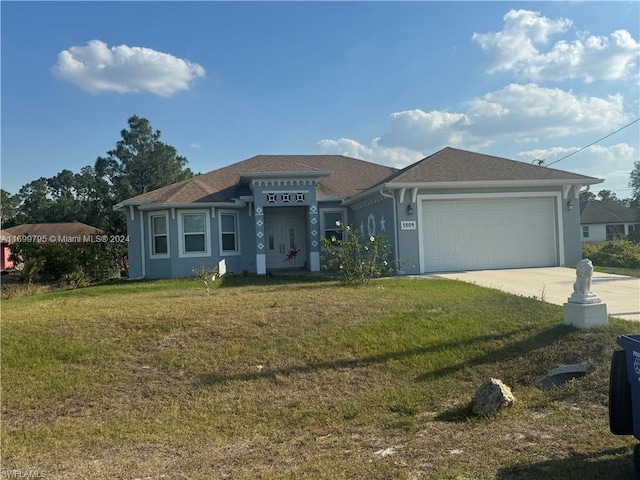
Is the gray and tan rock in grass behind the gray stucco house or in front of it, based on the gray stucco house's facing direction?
in front

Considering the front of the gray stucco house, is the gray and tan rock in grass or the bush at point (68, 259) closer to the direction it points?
the gray and tan rock in grass

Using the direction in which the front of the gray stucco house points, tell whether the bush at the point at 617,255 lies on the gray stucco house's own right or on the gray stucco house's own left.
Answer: on the gray stucco house's own left

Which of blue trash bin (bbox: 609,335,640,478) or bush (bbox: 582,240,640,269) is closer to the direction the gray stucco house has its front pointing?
the blue trash bin

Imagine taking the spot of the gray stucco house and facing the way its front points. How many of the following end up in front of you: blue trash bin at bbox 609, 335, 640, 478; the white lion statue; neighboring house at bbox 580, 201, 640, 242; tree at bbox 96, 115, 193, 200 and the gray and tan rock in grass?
3

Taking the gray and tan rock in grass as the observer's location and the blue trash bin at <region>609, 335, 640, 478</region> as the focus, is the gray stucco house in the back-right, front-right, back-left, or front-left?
back-left

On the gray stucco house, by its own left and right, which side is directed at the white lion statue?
front

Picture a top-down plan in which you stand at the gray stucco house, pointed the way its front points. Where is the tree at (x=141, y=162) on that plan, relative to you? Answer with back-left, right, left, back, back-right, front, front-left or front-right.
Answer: back-right

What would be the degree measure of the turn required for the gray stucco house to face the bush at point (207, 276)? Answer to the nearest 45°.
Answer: approximately 45° to its right

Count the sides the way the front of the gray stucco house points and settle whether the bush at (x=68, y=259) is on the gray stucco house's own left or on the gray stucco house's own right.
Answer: on the gray stucco house's own right

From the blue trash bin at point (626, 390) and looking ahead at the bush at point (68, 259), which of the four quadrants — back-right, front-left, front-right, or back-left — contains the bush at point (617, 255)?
front-right

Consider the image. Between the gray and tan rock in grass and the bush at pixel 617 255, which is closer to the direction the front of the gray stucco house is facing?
the gray and tan rock in grass

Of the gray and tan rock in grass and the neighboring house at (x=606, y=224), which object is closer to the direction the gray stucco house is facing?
the gray and tan rock in grass

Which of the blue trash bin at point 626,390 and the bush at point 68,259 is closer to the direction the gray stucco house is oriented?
the blue trash bin

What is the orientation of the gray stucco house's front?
toward the camera

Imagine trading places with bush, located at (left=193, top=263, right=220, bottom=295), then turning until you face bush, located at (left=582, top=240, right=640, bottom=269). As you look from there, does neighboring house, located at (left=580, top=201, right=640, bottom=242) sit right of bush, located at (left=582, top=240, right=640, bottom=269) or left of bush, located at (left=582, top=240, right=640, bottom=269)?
left
